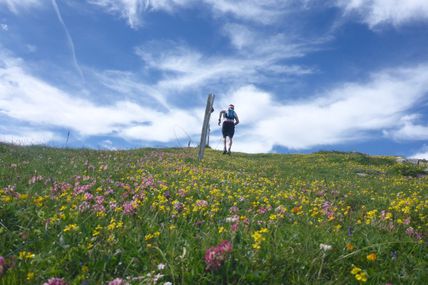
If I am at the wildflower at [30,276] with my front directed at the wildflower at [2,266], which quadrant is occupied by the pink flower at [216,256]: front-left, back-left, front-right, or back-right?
back-right

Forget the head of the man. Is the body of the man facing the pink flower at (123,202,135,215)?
no

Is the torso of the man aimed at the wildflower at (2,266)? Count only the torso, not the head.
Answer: no

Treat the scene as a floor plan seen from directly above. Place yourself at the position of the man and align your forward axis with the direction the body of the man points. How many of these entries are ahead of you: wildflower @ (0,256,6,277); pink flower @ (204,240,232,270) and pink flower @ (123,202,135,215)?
0

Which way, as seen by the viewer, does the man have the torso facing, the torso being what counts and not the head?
away from the camera

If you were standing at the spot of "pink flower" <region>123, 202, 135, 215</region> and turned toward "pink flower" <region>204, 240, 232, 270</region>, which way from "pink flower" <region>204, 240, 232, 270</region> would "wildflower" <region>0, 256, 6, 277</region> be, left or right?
right

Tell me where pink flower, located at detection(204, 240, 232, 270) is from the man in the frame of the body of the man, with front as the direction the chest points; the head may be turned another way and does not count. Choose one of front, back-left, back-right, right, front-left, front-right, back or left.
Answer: back
